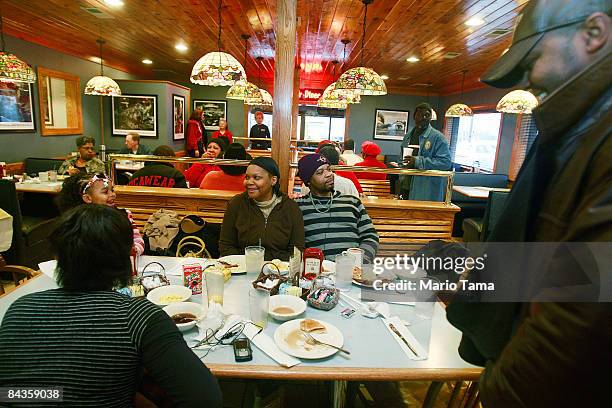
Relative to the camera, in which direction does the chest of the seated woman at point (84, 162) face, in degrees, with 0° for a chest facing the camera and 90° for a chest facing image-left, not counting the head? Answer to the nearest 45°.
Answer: approximately 0°

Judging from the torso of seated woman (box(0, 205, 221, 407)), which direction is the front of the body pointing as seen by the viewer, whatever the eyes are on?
away from the camera

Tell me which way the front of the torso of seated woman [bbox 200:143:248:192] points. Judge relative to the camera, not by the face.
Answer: away from the camera

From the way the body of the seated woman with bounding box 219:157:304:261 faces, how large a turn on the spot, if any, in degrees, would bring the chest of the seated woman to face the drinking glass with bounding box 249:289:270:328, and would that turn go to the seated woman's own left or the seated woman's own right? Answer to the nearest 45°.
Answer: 0° — they already face it

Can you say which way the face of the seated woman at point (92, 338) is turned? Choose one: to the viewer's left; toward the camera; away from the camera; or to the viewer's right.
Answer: away from the camera

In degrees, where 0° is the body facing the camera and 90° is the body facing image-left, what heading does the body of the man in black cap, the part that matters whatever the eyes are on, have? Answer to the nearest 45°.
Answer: approximately 90°

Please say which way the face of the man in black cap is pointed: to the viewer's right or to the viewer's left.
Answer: to the viewer's left

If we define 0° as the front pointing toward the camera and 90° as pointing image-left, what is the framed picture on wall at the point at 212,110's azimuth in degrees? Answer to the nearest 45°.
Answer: approximately 0°
